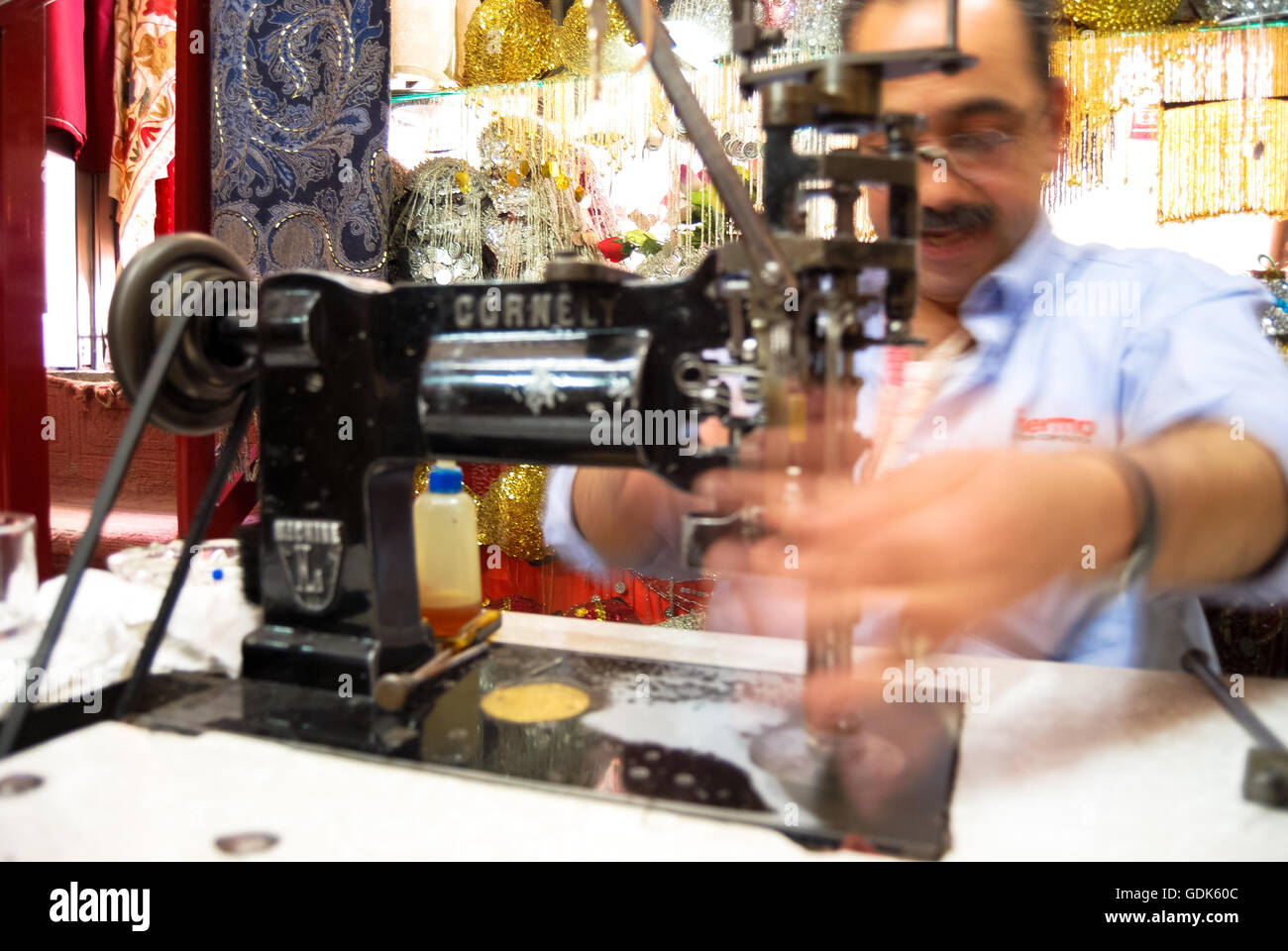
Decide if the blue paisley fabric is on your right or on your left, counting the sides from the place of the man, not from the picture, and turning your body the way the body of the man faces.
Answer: on your right

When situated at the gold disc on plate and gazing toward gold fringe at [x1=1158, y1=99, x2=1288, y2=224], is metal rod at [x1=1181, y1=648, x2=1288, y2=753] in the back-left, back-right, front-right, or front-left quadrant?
front-right

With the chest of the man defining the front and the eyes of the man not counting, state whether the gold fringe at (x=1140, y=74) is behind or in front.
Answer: behind

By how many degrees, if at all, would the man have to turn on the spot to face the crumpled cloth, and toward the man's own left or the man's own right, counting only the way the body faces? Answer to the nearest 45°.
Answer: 0° — they already face it

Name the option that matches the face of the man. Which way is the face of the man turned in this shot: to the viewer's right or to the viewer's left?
to the viewer's left
